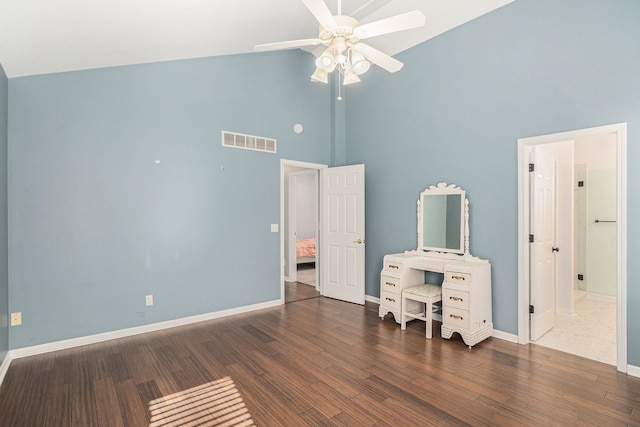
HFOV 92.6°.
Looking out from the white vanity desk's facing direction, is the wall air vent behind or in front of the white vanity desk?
in front

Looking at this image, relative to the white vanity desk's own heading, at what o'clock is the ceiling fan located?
The ceiling fan is roughly at 11 o'clock from the white vanity desk.

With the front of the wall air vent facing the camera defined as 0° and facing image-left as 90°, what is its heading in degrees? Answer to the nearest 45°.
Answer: approximately 315°

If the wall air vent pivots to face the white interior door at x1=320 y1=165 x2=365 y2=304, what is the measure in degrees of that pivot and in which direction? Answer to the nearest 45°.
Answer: approximately 45° to its left

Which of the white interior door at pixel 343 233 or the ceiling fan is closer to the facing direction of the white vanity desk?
the ceiling fan

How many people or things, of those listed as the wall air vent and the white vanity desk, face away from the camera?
0

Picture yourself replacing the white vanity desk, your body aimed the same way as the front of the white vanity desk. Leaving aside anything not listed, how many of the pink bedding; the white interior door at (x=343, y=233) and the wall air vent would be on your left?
0

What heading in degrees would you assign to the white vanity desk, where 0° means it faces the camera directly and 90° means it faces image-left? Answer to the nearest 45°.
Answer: approximately 45°

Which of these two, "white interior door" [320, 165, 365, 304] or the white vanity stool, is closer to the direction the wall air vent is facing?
the white vanity stool

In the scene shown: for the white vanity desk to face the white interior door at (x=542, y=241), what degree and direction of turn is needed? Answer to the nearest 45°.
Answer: approximately 135° to its left

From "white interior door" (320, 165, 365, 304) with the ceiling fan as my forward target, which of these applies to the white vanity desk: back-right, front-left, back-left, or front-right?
front-left
